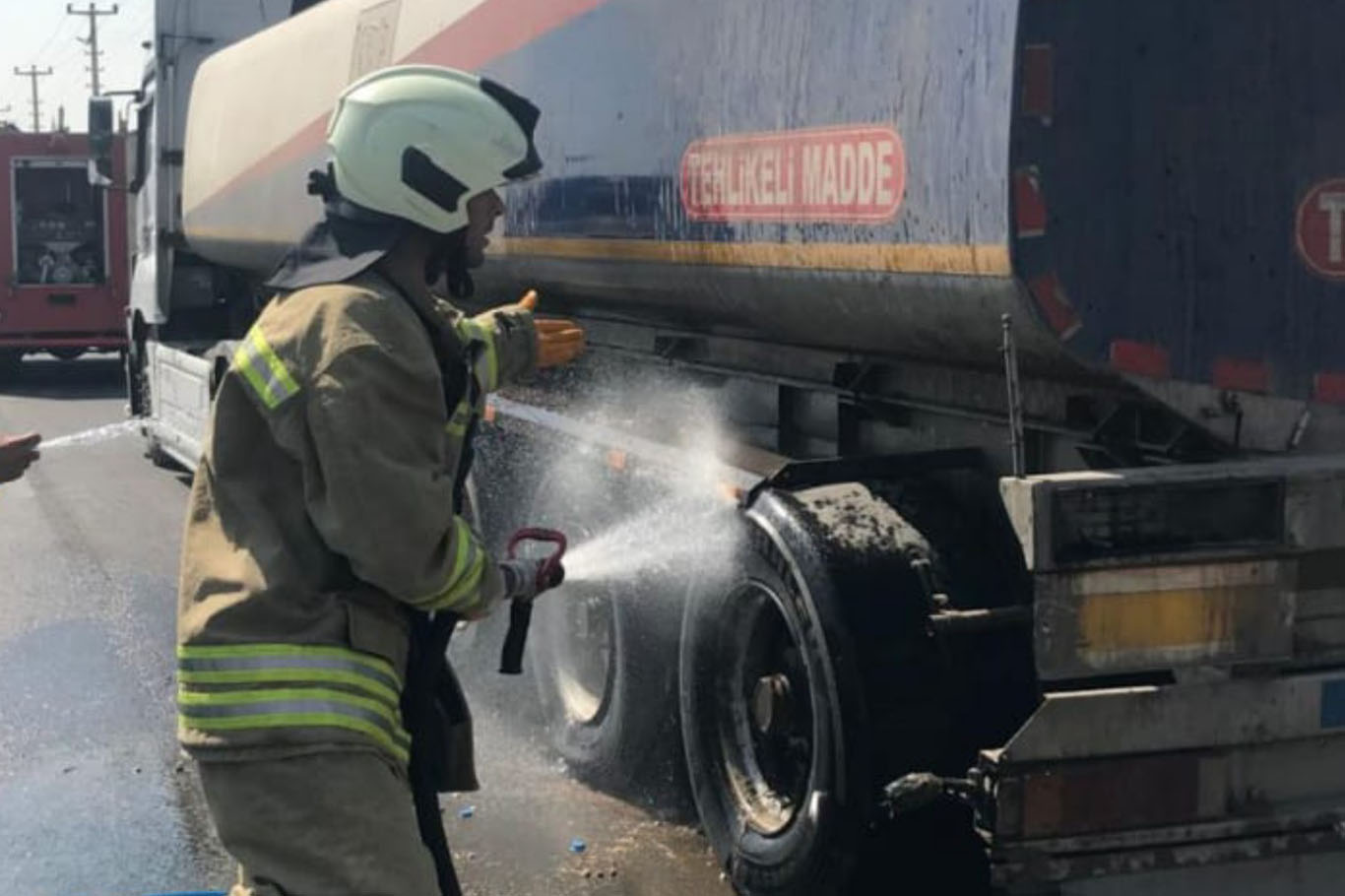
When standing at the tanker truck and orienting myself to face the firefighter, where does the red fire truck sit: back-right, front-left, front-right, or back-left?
back-right

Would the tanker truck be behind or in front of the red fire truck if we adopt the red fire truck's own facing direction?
behind

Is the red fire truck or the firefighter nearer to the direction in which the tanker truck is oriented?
the red fire truck

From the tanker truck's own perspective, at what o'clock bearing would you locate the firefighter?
The firefighter is roughly at 9 o'clock from the tanker truck.

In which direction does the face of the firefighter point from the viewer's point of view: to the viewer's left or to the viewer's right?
to the viewer's right

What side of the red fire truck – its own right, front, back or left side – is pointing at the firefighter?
back

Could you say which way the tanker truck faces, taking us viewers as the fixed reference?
facing away from the viewer and to the left of the viewer

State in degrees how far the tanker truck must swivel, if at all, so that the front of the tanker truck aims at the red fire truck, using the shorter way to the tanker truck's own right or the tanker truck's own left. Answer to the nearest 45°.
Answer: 0° — it already faces it

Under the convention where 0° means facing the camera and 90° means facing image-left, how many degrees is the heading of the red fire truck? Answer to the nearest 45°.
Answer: approximately 180°
